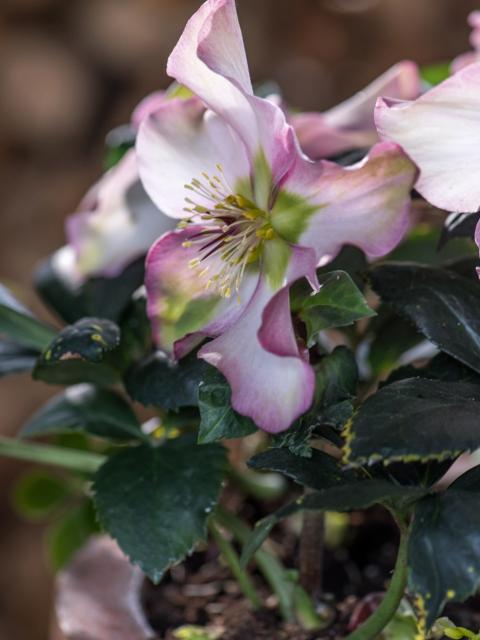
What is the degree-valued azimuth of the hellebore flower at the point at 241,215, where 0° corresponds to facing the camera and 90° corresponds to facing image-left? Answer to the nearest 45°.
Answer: approximately 45°
